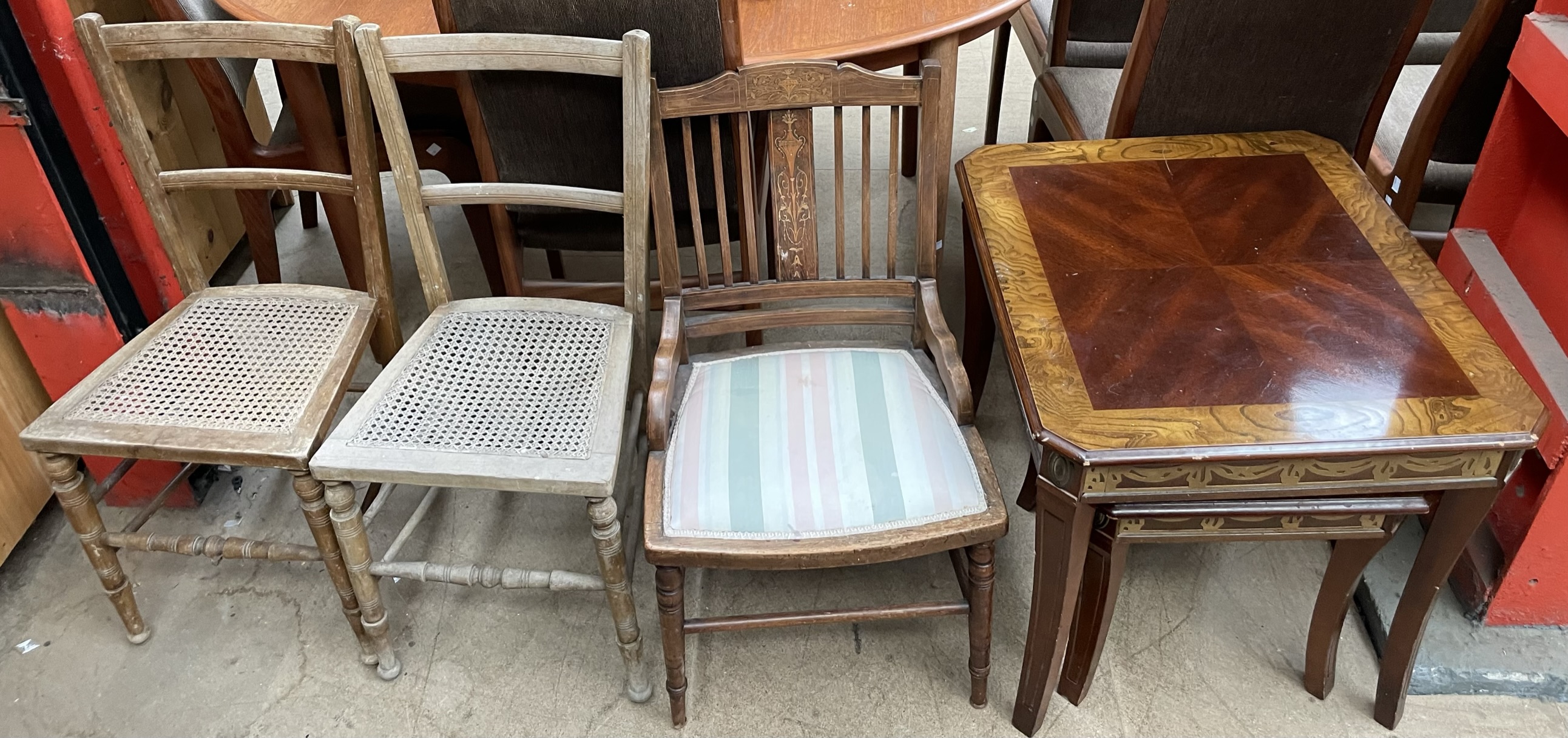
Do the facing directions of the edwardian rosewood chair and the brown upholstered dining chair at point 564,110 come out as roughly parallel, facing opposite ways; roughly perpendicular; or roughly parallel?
roughly parallel, facing opposite ways

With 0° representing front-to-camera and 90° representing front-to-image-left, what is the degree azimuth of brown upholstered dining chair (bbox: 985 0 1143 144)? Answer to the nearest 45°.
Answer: approximately 135°

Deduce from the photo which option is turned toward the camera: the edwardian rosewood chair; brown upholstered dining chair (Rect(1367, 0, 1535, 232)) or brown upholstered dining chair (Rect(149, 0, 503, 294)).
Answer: the edwardian rosewood chair

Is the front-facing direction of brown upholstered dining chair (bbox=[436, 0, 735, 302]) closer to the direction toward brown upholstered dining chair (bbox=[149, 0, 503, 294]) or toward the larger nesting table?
the brown upholstered dining chair

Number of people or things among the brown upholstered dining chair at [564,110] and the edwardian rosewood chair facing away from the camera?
1

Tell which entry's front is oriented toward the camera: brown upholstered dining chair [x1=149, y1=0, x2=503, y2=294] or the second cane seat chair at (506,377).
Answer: the second cane seat chair

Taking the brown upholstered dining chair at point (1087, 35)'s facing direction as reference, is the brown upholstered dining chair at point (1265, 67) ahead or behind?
behind

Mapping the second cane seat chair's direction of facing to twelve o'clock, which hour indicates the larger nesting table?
The larger nesting table is roughly at 10 o'clock from the second cane seat chair.

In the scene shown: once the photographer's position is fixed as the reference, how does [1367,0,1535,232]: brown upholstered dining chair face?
facing away from the viewer and to the left of the viewer

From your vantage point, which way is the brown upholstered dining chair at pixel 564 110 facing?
away from the camera

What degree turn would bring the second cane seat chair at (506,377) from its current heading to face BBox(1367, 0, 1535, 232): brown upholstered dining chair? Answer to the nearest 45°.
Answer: approximately 90° to its left

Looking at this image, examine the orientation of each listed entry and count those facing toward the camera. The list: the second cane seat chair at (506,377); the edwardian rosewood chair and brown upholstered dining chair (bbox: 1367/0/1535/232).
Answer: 2

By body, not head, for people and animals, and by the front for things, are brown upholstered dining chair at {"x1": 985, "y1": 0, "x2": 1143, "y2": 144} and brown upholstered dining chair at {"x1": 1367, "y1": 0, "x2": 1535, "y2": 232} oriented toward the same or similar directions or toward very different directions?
same or similar directions

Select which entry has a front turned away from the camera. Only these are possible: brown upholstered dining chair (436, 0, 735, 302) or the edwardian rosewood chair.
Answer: the brown upholstered dining chair

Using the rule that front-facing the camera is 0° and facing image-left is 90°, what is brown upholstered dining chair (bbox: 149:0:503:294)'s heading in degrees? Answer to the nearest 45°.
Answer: approximately 225°

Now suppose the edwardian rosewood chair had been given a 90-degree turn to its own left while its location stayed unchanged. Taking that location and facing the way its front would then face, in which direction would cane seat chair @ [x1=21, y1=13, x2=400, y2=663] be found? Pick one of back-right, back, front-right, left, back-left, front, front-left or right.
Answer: back

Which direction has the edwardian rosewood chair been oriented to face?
toward the camera

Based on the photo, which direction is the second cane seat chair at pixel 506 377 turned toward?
toward the camera
